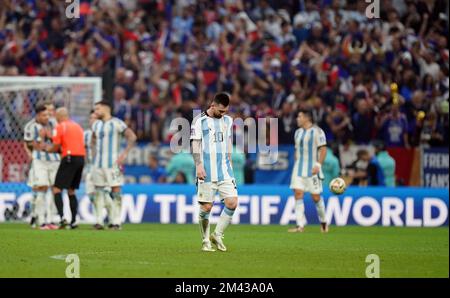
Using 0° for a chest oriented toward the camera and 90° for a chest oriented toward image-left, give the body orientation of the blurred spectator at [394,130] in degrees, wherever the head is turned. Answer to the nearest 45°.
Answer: approximately 0°

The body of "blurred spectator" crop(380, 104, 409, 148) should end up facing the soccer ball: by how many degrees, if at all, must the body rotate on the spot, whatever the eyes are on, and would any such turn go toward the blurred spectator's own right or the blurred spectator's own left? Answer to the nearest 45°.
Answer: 0° — they already face it

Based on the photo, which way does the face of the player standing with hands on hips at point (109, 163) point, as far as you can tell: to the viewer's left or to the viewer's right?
to the viewer's left

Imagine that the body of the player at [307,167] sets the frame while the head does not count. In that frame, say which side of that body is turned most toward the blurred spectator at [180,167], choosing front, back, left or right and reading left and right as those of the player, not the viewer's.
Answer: right

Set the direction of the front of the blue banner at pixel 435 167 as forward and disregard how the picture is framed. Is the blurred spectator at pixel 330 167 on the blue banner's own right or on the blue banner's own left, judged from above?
on the blue banner's own right

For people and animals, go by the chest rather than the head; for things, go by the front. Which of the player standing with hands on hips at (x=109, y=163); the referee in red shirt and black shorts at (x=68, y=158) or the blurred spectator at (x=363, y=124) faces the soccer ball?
the blurred spectator
